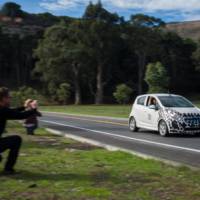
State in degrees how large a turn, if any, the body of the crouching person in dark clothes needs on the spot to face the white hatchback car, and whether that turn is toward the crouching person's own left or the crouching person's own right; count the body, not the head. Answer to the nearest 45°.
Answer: approximately 45° to the crouching person's own left

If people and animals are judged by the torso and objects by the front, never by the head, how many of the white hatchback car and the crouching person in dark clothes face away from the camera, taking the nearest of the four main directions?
0

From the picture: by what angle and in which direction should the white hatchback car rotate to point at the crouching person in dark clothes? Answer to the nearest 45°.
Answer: approximately 45° to its right

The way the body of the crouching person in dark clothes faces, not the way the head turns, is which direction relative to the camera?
to the viewer's right
